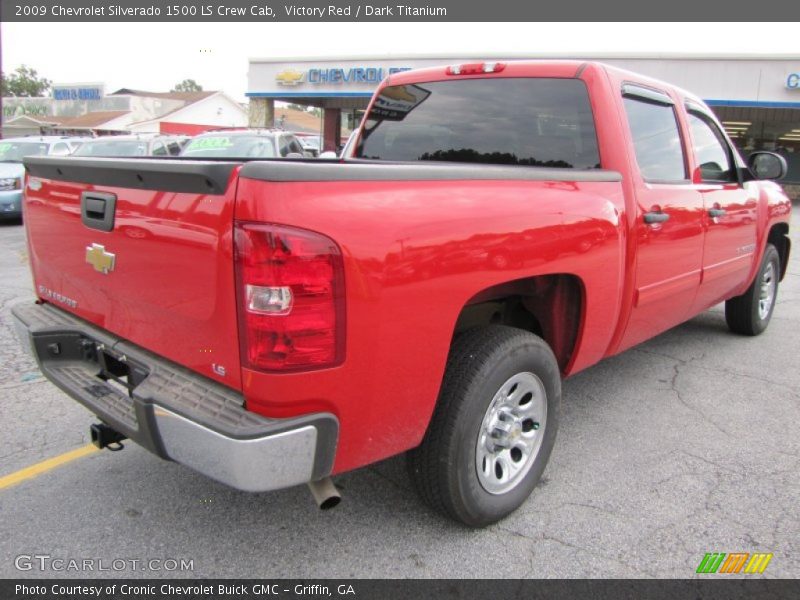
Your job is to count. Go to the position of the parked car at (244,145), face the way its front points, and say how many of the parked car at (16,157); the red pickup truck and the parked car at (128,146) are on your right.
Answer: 2

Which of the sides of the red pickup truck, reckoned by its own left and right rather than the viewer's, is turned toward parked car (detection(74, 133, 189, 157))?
left

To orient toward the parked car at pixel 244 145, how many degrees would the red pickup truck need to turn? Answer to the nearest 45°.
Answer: approximately 45° to its left

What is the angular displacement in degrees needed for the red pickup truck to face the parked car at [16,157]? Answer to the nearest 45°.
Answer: approximately 90° to its left

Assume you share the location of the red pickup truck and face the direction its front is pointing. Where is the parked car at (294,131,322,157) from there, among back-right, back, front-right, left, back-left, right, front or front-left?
front-left

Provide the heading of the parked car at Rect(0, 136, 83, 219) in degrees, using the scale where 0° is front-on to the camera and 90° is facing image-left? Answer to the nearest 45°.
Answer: approximately 45°

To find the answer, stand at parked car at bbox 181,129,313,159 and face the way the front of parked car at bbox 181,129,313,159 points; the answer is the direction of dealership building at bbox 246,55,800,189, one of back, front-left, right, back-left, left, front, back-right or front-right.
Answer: back

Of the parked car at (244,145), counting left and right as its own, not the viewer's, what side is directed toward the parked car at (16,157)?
right
